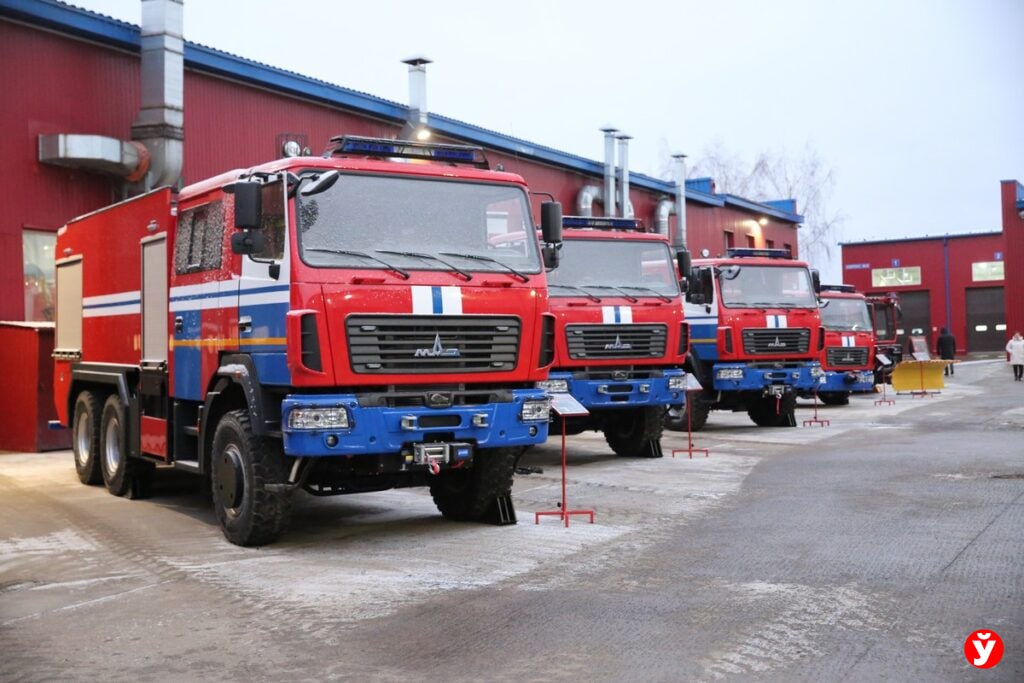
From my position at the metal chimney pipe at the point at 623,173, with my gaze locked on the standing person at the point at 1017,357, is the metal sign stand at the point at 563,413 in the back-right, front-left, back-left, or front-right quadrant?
back-right

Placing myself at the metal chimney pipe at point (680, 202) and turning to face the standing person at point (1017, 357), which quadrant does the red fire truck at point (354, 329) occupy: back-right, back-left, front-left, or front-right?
back-right

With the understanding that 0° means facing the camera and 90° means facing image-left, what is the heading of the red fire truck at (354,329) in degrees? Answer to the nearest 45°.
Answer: approximately 315°

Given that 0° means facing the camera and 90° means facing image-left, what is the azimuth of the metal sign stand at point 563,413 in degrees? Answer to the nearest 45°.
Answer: approximately 315°

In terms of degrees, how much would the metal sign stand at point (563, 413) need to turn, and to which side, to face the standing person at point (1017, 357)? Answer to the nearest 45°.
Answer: approximately 90° to its left

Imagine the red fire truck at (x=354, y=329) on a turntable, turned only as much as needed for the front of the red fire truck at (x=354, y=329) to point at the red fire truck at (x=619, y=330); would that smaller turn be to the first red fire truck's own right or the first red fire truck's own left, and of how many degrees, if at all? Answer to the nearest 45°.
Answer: approximately 90° to the first red fire truck's own left

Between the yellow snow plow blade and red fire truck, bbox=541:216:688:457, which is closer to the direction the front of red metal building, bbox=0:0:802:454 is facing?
the red fire truck

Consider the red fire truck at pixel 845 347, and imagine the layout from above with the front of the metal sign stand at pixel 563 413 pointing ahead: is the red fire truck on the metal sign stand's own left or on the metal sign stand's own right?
on the metal sign stand's own left
